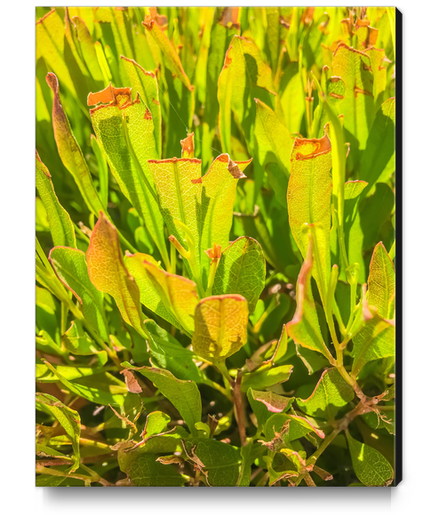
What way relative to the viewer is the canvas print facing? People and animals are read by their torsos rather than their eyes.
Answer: toward the camera
